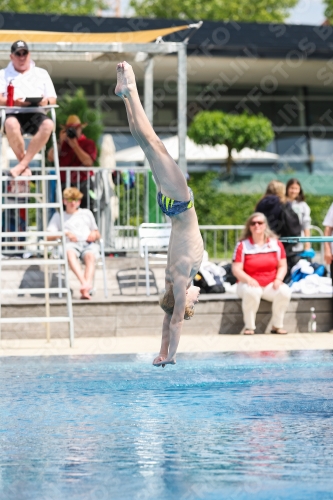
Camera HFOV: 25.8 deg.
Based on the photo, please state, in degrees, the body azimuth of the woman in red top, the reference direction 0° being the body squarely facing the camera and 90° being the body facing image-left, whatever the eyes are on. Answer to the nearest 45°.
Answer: approximately 0°

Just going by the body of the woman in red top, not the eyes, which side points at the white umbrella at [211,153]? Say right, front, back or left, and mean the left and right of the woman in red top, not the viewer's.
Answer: back

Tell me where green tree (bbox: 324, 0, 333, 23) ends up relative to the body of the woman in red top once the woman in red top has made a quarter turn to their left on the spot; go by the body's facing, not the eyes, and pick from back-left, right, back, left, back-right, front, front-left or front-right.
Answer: left

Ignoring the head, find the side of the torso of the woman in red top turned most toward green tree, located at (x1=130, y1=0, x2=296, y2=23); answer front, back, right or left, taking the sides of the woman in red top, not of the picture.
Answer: back

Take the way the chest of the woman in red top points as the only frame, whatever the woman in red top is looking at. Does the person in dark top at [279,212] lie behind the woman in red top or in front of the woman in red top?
behind

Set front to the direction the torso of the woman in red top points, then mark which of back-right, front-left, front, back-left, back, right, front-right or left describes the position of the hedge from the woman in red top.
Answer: back
